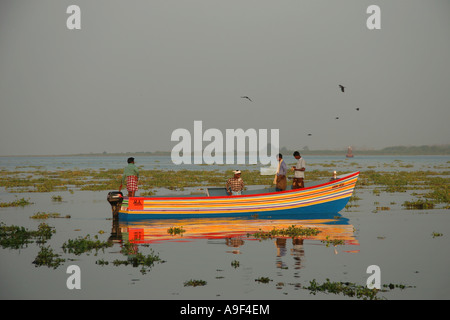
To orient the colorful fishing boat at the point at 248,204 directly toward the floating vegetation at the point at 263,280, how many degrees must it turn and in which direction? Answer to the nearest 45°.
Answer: approximately 90° to its right

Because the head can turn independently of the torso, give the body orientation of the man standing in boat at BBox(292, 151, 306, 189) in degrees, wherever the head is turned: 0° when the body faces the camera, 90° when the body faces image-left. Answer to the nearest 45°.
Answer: approximately 90°

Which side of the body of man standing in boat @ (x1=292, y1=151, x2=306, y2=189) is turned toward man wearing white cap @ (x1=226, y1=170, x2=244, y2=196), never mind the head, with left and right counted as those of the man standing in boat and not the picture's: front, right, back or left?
front

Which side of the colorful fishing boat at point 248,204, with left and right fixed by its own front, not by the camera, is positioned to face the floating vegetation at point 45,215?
back

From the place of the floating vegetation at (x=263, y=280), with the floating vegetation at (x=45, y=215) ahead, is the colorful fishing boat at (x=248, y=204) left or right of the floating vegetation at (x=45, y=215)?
right

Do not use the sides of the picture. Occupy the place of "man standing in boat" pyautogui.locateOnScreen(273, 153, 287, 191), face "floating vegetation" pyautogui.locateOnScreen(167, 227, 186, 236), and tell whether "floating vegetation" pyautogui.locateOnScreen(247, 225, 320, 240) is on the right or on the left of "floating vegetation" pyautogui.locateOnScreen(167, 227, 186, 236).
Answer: left

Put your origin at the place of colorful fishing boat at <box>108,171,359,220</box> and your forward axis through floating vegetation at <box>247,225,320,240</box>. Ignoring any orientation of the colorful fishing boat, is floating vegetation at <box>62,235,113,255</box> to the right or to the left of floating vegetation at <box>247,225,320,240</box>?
right

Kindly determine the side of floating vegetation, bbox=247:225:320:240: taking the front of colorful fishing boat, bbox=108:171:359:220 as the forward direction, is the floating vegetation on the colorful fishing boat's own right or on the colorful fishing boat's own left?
on the colorful fishing boat's own right

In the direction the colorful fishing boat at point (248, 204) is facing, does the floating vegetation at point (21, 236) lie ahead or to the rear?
to the rear

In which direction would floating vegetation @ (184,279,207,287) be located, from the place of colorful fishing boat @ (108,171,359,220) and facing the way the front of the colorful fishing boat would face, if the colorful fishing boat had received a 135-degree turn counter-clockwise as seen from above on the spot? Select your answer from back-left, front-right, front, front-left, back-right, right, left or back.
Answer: back-left

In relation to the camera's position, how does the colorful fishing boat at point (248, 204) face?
facing to the right of the viewer
